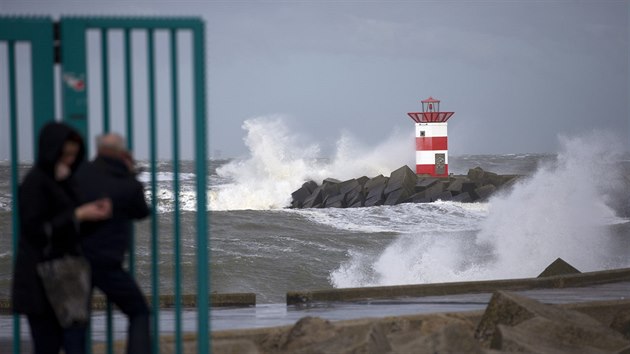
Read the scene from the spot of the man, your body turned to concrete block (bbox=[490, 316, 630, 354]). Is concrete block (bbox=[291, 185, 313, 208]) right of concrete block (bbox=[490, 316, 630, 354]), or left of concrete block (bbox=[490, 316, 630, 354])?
left

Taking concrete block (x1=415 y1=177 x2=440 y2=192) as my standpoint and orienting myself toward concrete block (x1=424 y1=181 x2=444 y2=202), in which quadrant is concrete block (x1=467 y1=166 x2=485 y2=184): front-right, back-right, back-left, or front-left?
back-left

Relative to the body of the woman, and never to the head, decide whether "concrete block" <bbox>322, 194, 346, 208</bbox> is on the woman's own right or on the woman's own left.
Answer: on the woman's own left

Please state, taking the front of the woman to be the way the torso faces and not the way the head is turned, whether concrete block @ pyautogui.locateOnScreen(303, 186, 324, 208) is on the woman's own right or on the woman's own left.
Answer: on the woman's own left

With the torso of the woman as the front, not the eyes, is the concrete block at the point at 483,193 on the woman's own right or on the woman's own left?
on the woman's own left

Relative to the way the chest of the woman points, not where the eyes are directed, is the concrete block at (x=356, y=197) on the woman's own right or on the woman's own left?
on the woman's own left
